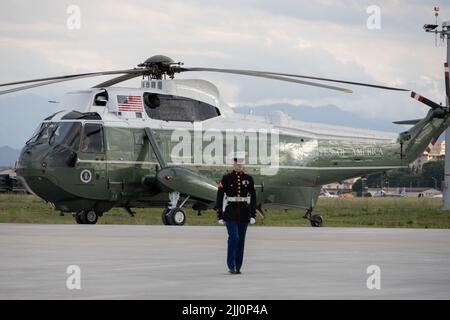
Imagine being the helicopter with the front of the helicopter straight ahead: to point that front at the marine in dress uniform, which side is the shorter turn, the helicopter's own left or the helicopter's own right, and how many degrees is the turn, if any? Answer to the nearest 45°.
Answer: approximately 45° to the helicopter's own left

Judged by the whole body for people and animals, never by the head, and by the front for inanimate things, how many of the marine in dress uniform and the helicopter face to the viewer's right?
0

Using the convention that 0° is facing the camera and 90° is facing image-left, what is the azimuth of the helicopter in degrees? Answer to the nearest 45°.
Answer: approximately 45°

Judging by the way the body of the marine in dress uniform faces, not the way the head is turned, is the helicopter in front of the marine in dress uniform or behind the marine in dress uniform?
behind

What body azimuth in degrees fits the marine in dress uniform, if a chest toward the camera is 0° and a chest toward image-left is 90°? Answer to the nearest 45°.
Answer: approximately 0°
